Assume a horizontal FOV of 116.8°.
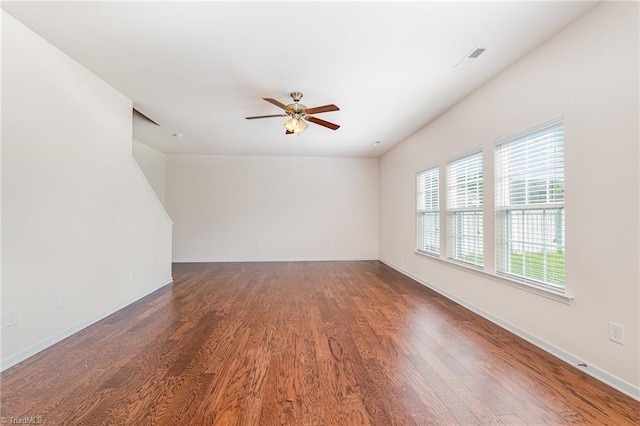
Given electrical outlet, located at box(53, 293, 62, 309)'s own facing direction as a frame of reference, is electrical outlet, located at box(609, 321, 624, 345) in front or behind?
in front

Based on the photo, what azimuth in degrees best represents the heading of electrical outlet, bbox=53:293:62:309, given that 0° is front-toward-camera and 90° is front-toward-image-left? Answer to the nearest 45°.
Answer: approximately 315°

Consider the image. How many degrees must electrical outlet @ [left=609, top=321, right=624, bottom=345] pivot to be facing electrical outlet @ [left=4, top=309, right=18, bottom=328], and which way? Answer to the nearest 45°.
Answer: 0° — it already faces it

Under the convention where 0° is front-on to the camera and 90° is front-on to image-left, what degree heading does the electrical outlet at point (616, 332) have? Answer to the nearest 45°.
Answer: approximately 45°

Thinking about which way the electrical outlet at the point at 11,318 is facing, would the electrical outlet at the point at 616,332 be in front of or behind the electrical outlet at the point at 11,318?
in front

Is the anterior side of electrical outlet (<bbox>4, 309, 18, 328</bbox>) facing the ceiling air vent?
yes

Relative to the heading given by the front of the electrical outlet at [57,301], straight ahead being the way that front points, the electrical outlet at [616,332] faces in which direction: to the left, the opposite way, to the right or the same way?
the opposite way

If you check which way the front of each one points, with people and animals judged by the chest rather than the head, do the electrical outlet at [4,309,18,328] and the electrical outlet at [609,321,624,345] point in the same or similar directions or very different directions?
very different directions
